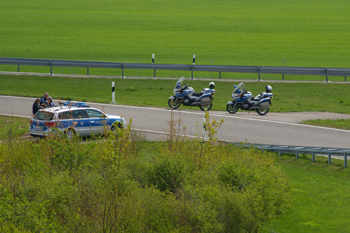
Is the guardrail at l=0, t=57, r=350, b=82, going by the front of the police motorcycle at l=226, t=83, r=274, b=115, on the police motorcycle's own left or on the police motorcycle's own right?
on the police motorcycle's own right

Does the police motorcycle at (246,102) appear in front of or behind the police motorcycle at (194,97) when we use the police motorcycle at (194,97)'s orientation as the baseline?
behind

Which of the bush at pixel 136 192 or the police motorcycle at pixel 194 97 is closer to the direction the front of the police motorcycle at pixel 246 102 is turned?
the police motorcycle

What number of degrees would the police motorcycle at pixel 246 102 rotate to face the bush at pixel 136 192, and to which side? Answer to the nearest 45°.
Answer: approximately 90° to its left

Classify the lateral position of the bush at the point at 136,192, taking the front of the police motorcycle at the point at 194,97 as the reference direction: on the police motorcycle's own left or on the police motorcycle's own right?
on the police motorcycle's own left

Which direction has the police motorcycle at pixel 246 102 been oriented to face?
to the viewer's left

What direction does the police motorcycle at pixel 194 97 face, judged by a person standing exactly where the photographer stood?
facing to the left of the viewer

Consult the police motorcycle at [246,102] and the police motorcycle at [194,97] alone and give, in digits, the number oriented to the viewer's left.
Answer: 2

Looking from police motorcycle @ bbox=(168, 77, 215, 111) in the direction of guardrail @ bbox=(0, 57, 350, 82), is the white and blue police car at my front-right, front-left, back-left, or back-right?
back-left
